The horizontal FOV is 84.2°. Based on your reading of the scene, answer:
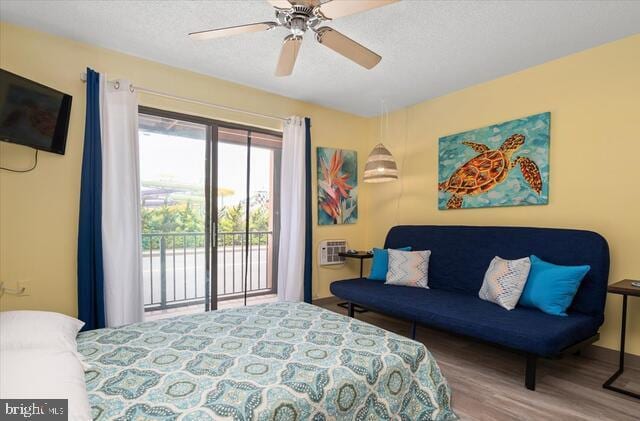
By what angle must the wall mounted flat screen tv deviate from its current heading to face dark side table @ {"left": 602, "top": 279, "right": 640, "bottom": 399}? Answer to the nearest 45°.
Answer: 0° — it already faces it

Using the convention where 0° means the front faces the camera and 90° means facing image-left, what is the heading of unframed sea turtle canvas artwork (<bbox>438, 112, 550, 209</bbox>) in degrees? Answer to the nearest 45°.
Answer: approximately 45°

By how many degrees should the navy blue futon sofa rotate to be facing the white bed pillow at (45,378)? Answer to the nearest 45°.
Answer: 0° — it already faces it

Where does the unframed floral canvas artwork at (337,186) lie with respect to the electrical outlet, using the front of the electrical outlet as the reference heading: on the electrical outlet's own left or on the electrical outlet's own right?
on the electrical outlet's own left

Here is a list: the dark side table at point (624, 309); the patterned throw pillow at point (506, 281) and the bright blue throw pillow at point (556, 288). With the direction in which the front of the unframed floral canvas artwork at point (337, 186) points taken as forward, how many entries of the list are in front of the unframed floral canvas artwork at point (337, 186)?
3

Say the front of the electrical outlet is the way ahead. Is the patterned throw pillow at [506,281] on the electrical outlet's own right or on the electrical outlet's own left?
on the electrical outlet's own left

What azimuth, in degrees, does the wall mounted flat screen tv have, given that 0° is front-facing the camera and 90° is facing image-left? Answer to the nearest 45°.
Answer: approximately 315°
